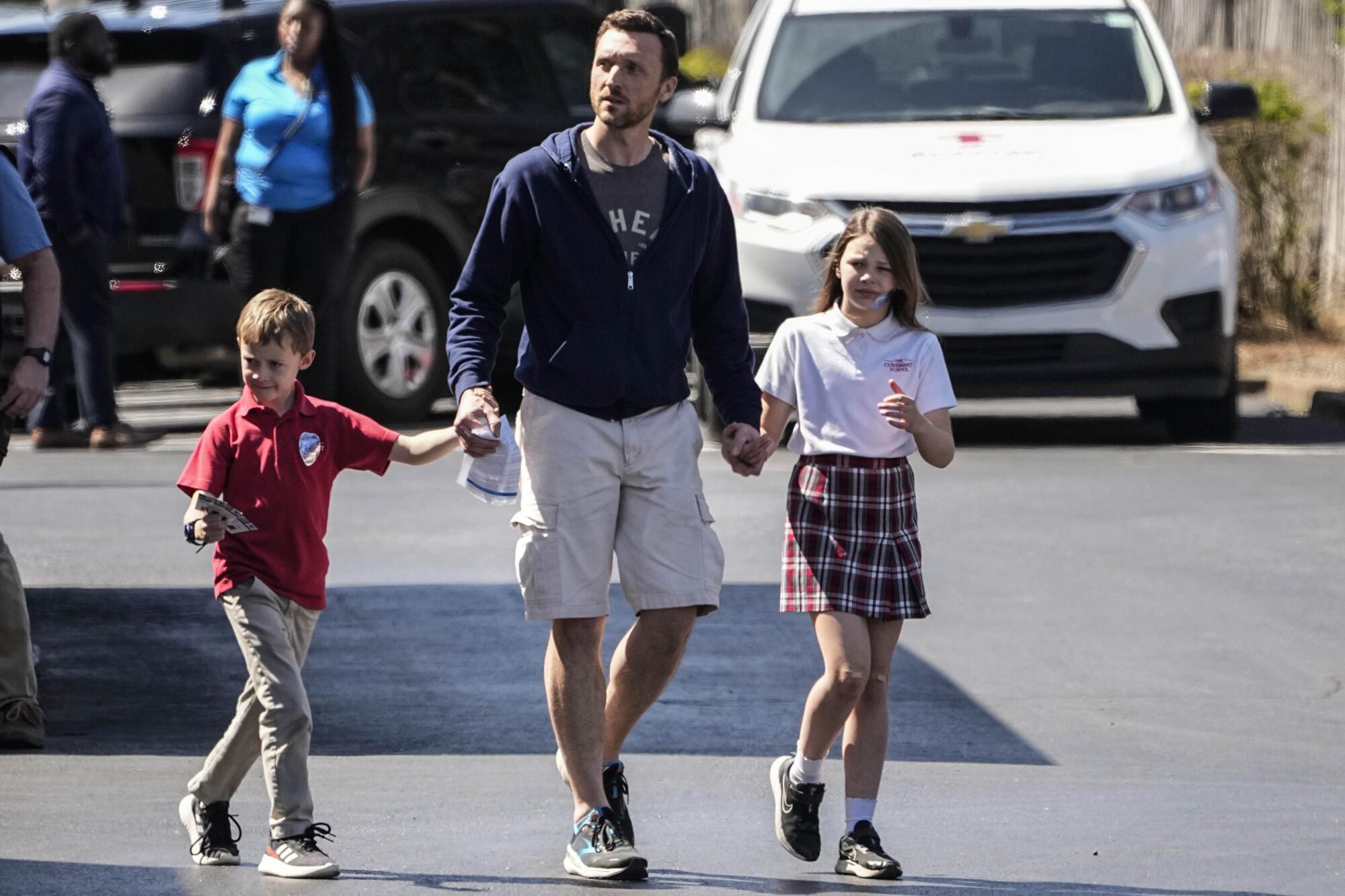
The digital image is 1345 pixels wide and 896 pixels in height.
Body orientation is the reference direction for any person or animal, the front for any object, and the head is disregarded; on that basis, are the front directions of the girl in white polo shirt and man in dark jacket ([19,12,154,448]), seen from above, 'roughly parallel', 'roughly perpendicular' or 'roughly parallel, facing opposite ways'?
roughly perpendicular

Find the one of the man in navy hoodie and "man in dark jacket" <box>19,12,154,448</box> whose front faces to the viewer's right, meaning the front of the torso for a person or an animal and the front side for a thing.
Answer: the man in dark jacket

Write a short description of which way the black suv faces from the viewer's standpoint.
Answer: facing away from the viewer and to the right of the viewer

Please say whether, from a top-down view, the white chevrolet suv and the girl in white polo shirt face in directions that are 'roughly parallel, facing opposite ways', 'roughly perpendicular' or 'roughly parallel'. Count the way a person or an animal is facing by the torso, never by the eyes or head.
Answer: roughly parallel

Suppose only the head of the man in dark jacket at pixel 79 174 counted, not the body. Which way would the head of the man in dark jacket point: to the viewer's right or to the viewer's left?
to the viewer's right

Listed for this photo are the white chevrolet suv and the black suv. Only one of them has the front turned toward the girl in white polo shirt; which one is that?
the white chevrolet suv

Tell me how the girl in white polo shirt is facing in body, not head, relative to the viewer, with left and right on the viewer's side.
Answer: facing the viewer

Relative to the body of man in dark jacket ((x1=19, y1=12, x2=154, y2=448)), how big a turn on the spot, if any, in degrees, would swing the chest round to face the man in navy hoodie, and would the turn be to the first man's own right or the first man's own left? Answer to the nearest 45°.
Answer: approximately 90° to the first man's own right

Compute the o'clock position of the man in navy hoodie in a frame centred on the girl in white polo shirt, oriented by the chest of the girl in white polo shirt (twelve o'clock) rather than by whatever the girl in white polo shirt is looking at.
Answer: The man in navy hoodie is roughly at 3 o'clock from the girl in white polo shirt.

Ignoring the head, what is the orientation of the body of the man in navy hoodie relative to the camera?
toward the camera

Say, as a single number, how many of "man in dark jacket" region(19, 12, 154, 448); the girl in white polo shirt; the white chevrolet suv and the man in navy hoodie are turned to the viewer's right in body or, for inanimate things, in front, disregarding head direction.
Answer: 1

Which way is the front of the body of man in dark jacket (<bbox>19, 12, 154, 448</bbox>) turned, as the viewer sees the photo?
to the viewer's right

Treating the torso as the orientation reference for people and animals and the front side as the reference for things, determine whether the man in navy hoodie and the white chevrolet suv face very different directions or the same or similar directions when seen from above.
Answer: same or similar directions

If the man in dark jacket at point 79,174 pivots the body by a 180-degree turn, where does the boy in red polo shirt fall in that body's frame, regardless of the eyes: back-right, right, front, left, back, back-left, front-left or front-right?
left

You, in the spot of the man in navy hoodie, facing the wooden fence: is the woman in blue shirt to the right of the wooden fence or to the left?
left

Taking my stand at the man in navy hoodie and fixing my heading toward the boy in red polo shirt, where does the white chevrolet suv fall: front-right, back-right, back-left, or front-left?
back-right

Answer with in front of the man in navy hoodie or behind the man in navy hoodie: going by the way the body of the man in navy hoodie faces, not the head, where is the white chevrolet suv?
behind
